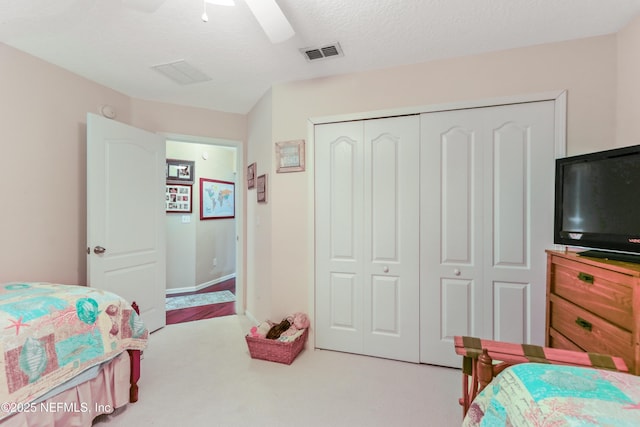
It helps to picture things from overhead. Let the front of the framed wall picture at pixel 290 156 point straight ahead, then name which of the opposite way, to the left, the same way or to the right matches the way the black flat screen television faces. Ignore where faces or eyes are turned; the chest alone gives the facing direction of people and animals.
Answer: to the right

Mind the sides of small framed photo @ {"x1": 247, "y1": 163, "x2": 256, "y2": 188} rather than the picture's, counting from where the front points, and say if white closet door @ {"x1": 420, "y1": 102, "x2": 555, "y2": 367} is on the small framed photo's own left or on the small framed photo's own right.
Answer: on the small framed photo's own left

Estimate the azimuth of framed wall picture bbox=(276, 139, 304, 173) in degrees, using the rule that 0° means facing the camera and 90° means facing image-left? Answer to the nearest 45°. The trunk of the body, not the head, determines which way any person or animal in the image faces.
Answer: approximately 0°

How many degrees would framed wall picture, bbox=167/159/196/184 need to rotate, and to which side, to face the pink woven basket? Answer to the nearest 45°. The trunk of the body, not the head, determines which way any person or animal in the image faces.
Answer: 0° — it already faces it

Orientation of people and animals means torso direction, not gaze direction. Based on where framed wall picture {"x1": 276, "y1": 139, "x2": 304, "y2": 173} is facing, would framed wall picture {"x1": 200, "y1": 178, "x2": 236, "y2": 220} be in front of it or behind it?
behind

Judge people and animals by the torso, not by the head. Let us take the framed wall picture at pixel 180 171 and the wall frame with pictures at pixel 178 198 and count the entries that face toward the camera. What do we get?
2

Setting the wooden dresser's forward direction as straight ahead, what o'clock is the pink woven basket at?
The pink woven basket is roughly at 1 o'clock from the wooden dresser.

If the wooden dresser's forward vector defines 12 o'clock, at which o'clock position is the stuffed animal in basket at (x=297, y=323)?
The stuffed animal in basket is roughly at 1 o'clock from the wooden dresser.
